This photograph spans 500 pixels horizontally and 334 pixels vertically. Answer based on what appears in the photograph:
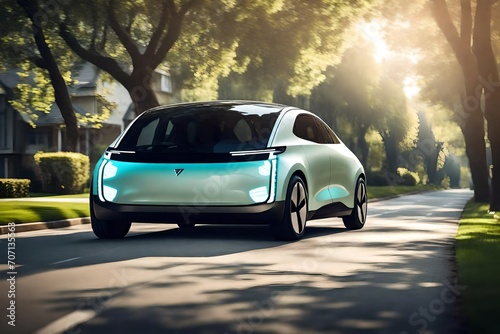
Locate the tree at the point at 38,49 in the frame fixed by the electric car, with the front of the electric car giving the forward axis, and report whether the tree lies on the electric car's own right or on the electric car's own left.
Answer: on the electric car's own right

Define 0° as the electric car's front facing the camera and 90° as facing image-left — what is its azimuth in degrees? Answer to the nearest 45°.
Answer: approximately 45°

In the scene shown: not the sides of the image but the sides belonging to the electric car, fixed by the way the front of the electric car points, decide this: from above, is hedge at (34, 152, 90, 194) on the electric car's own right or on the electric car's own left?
on the electric car's own right

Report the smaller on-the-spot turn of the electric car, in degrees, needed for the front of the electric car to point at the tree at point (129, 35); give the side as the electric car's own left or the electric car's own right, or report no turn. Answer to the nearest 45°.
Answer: approximately 135° to the electric car's own right

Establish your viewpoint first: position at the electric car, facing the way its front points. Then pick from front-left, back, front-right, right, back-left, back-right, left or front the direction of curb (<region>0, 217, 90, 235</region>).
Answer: right
